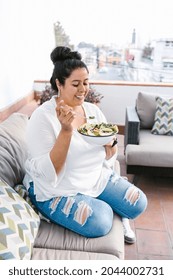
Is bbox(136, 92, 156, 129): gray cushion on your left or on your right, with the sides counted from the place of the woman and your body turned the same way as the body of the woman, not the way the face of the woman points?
on your left

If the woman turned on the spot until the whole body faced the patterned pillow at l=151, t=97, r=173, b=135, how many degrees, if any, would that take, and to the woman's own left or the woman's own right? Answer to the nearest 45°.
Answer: approximately 90° to the woman's own left

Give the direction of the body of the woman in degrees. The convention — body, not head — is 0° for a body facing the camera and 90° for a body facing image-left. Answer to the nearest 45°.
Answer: approximately 315°

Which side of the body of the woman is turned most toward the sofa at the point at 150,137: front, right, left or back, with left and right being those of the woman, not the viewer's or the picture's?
left

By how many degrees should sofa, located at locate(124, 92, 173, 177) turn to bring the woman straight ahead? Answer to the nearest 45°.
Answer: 0° — it already faces them

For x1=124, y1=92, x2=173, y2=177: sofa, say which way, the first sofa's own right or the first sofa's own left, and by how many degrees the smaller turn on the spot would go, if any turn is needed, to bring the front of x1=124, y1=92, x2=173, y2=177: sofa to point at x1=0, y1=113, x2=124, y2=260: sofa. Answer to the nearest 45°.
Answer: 0° — it already faces it
